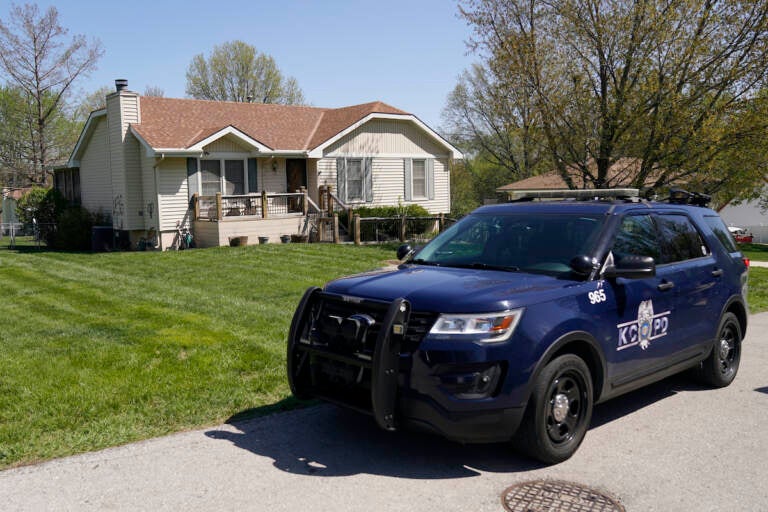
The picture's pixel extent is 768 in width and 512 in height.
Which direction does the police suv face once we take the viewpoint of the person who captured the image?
facing the viewer and to the left of the viewer

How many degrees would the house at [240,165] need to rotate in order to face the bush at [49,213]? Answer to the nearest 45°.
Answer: approximately 135° to its right

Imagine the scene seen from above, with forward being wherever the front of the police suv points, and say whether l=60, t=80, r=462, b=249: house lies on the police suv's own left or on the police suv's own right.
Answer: on the police suv's own right

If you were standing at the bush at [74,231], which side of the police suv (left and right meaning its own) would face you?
right

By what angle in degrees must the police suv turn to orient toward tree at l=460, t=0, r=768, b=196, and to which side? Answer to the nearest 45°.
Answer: approximately 135° to its right

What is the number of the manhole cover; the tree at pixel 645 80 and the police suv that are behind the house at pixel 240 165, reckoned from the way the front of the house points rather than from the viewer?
0

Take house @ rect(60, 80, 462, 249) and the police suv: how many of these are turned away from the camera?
0

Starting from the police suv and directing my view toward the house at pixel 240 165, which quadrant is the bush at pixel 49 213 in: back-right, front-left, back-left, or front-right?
front-left

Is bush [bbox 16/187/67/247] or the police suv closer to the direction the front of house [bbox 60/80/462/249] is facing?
the police suv

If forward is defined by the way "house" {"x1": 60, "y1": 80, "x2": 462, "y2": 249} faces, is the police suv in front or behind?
in front

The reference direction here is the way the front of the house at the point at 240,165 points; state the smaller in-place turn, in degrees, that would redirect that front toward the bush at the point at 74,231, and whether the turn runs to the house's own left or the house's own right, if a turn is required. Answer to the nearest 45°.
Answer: approximately 135° to the house's own right

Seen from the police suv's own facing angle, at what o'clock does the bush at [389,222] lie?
The bush is roughly at 4 o'clock from the police suv.

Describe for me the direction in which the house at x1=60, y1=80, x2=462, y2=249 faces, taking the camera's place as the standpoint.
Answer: facing the viewer and to the right of the viewer
